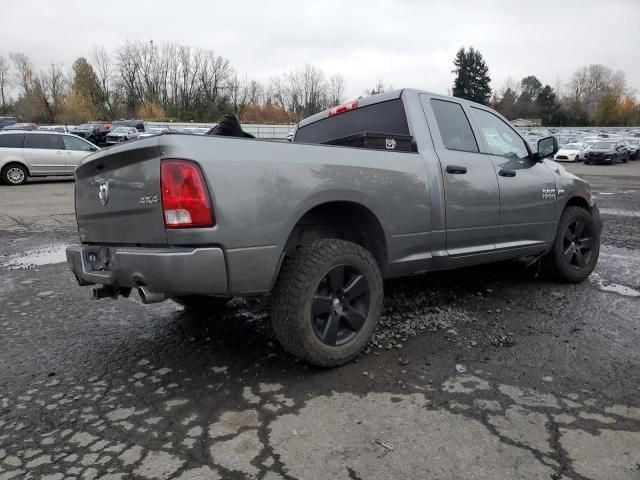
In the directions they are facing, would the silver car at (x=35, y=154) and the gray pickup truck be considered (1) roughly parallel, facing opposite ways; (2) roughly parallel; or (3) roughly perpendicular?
roughly parallel

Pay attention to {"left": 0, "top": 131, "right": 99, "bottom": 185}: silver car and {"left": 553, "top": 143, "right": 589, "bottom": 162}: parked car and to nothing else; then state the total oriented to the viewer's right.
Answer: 1

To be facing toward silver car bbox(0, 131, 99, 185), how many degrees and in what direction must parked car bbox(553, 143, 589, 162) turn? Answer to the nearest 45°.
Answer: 0° — it already faces it

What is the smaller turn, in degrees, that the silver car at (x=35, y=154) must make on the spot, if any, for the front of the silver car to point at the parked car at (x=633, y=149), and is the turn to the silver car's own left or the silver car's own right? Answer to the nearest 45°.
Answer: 0° — it already faces it

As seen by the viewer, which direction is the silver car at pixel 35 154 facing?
to the viewer's right

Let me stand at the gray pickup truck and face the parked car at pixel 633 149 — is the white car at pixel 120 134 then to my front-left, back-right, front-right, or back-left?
front-left

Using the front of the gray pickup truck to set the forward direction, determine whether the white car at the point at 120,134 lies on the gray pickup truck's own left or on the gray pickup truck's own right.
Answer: on the gray pickup truck's own left

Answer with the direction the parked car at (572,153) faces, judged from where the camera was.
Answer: facing the viewer and to the left of the viewer

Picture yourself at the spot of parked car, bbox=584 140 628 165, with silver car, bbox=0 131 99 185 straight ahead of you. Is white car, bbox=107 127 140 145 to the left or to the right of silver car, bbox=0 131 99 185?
right

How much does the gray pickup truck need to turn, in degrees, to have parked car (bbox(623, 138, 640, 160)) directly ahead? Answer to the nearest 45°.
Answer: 0° — it already faces it

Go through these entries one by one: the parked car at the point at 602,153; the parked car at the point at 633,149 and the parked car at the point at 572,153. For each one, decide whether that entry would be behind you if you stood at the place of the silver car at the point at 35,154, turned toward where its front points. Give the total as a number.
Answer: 0

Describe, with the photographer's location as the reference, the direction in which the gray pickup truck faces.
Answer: facing away from the viewer and to the right of the viewer

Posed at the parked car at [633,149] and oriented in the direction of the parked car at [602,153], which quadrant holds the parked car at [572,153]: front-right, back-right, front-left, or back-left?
front-right

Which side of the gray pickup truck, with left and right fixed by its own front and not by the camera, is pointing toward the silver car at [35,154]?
left

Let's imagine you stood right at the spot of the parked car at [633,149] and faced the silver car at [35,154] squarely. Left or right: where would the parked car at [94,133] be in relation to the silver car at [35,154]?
right

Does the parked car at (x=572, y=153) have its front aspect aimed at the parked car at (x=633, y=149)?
no
